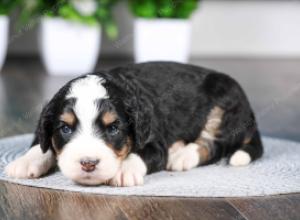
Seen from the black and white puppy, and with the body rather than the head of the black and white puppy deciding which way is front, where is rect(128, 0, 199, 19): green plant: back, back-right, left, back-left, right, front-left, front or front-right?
back-right

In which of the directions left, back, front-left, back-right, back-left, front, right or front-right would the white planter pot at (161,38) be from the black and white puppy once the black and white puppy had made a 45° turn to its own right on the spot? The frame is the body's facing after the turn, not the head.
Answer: right

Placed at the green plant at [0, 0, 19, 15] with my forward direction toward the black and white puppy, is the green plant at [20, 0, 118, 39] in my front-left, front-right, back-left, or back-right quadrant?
front-left

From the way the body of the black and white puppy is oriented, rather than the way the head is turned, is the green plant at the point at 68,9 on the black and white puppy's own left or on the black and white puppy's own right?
on the black and white puppy's own right

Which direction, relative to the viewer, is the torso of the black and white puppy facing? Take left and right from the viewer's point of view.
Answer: facing the viewer and to the left of the viewer
